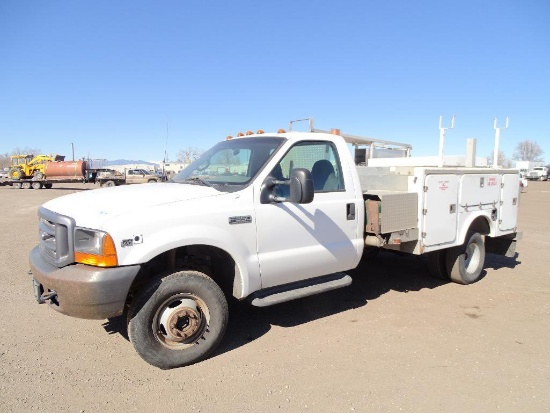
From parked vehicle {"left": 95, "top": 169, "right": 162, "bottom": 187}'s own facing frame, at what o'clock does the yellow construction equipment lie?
The yellow construction equipment is roughly at 7 o'clock from the parked vehicle.

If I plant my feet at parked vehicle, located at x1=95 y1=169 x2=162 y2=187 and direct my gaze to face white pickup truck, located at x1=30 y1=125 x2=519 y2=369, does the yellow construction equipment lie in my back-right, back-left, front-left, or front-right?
back-right

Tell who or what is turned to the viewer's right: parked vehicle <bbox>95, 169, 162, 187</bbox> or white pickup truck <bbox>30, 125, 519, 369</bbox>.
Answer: the parked vehicle

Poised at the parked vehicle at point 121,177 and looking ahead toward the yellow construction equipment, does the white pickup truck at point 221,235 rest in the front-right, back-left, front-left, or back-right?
back-left

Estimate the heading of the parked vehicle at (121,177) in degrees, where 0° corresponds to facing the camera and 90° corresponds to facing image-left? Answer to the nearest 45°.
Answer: approximately 270°

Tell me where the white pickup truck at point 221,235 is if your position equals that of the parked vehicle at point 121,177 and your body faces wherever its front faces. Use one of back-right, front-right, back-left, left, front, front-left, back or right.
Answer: right

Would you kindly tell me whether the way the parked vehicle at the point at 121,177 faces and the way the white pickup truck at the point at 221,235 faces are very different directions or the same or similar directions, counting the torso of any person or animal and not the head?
very different directions

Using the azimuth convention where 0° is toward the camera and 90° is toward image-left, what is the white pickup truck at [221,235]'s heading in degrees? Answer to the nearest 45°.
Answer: approximately 45°

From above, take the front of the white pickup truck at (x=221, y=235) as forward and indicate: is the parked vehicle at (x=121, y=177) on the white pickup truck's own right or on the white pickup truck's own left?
on the white pickup truck's own right
